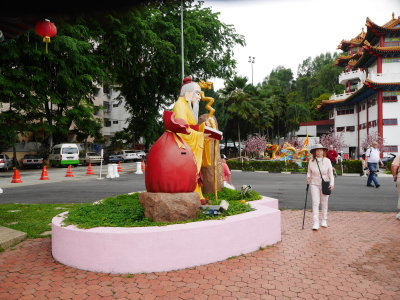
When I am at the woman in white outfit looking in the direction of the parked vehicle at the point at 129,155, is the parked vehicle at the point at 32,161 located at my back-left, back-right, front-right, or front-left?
front-left

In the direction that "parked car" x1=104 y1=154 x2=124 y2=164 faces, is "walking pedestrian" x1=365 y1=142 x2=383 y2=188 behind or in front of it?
in front

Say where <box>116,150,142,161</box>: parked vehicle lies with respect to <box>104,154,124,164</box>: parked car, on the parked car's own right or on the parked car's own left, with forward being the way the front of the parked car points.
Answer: on the parked car's own left

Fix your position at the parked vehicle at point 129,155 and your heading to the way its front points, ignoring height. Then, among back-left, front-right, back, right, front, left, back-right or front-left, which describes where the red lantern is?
front-right

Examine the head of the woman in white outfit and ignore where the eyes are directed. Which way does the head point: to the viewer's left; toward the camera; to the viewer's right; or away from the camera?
toward the camera

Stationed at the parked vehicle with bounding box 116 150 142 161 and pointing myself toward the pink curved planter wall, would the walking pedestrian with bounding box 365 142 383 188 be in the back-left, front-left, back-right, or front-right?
front-left

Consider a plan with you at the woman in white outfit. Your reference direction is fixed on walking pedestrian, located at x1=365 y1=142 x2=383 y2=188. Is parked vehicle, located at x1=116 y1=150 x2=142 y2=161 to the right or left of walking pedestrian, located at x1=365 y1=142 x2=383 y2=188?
left

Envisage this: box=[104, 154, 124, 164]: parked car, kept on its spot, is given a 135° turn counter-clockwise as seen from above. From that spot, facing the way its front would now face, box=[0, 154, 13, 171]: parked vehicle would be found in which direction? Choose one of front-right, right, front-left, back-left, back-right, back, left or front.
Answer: back-left

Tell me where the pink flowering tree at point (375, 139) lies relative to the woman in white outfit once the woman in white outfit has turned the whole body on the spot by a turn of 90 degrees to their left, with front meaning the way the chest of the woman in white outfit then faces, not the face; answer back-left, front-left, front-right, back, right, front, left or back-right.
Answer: left

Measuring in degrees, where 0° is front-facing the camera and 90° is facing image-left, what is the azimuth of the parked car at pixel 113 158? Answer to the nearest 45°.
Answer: approximately 315°

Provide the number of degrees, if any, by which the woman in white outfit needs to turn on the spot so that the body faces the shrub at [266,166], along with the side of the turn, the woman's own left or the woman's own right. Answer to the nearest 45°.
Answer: approximately 180°

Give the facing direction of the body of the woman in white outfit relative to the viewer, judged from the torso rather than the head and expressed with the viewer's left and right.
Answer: facing the viewer

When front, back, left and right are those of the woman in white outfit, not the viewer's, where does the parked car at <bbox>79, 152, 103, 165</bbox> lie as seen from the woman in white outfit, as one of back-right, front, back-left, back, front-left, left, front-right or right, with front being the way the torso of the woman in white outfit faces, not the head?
back-right

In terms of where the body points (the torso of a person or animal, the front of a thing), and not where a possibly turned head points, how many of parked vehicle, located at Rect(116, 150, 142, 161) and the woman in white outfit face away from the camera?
0
